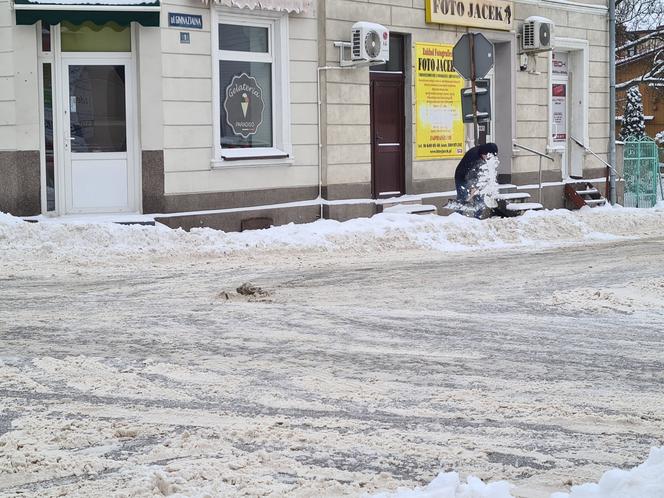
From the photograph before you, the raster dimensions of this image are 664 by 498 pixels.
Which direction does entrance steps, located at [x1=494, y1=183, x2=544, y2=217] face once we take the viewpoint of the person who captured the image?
facing the viewer and to the right of the viewer

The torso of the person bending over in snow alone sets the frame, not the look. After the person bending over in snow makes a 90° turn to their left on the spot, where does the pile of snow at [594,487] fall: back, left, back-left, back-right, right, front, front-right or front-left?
back

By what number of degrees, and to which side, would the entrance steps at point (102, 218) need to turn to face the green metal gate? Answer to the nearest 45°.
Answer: approximately 135° to its left

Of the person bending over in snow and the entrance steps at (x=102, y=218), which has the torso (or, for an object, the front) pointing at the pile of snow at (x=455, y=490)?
the entrance steps

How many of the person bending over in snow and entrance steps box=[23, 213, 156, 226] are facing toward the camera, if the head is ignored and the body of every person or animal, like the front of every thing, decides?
1

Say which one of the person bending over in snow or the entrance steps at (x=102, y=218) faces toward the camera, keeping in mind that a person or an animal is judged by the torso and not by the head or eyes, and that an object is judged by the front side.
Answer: the entrance steps

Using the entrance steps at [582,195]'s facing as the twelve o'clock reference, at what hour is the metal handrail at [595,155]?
The metal handrail is roughly at 8 o'clock from the entrance steps.

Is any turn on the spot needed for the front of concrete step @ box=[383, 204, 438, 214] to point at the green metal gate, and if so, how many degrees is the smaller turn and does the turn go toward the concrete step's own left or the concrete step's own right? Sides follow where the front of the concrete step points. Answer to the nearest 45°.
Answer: approximately 90° to the concrete step's own left

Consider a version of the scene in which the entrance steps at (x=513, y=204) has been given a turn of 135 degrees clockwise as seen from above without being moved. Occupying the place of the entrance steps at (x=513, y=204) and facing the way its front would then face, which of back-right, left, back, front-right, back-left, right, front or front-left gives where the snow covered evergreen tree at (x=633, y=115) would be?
right

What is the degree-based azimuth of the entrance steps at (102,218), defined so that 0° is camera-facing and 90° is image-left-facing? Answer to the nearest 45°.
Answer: approximately 0°

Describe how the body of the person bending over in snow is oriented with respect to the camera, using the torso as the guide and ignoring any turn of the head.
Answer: to the viewer's right

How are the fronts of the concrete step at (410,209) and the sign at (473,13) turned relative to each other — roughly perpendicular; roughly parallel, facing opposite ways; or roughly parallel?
roughly parallel

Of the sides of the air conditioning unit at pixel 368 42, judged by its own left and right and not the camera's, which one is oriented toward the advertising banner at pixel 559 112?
left
